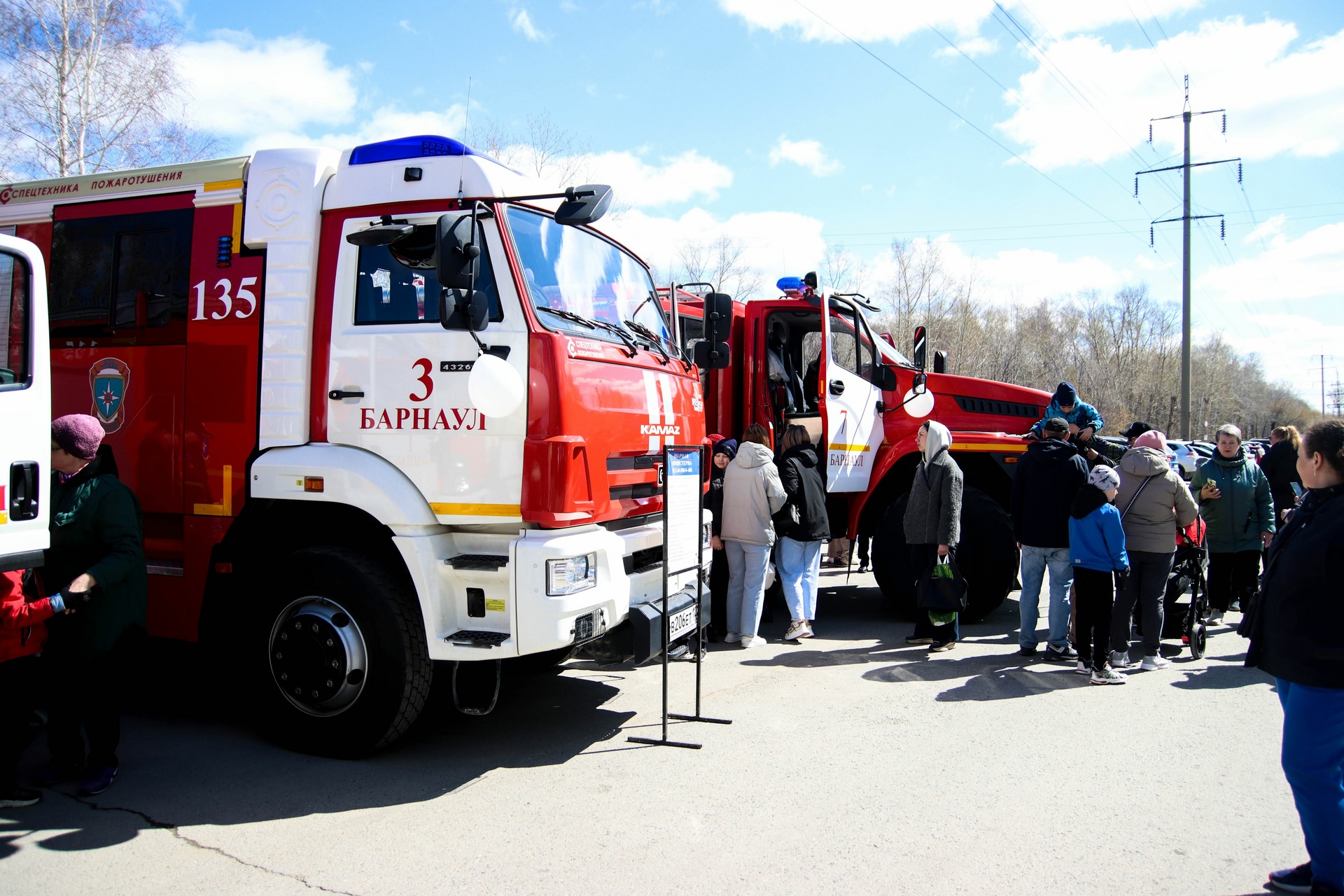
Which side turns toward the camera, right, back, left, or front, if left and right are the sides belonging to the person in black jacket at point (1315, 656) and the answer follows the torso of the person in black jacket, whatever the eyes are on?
left

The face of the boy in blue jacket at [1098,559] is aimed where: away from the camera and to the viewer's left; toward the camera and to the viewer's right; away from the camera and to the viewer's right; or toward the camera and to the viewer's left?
away from the camera and to the viewer's right

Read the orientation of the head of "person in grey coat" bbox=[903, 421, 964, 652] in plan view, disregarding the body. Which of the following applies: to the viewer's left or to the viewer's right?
to the viewer's left

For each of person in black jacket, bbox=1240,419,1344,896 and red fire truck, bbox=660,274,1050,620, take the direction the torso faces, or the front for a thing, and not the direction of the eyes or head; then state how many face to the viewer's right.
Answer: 1

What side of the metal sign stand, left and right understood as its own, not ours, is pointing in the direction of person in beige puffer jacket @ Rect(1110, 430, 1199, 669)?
left

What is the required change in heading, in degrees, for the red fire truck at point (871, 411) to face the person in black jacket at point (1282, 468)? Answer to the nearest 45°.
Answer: approximately 45° to its left

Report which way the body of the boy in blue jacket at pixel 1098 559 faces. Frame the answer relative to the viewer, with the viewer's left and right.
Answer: facing away from the viewer and to the right of the viewer

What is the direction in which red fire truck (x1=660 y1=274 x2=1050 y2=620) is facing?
to the viewer's right

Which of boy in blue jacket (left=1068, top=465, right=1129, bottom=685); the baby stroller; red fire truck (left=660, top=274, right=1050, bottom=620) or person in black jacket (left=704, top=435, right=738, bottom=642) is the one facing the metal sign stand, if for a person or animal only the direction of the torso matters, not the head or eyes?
the person in black jacket
